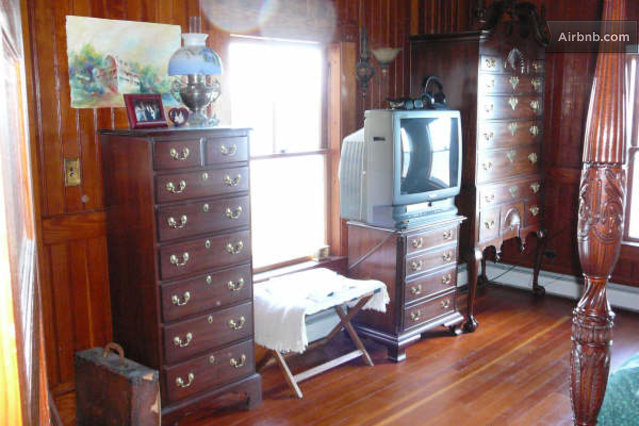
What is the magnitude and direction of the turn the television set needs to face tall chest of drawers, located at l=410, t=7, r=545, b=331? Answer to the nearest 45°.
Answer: approximately 90° to its left

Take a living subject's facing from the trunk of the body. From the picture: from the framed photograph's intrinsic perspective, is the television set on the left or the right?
on its left

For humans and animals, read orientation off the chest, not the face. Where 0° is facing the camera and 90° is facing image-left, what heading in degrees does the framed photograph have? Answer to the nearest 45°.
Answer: approximately 315°

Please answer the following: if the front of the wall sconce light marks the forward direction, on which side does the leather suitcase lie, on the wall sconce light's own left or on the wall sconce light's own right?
on the wall sconce light's own right

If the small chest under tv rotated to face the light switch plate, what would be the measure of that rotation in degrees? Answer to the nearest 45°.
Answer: approximately 90° to its right

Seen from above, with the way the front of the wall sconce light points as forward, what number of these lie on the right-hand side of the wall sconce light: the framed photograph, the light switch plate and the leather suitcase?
3

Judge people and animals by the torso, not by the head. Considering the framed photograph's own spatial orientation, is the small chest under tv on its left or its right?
on its left

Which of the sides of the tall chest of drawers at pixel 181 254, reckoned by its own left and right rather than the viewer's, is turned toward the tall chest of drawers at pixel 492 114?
left
